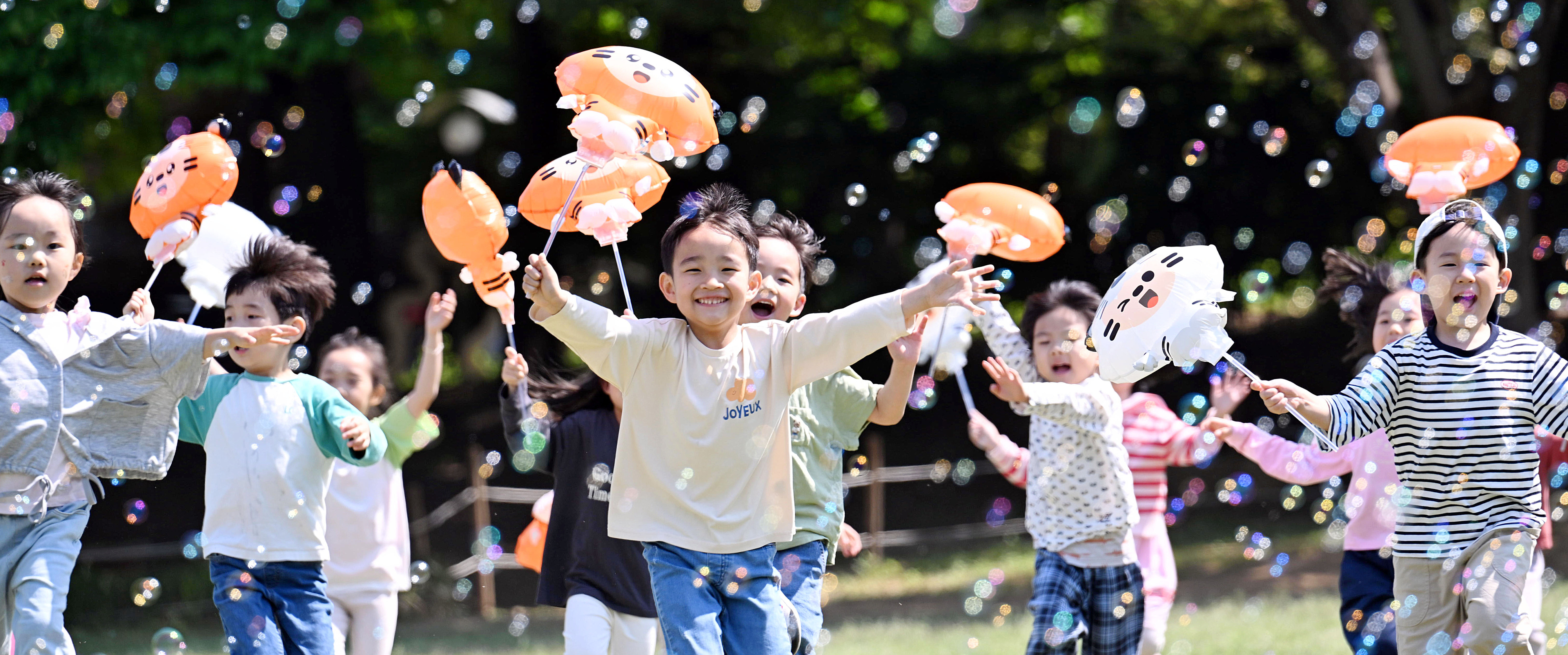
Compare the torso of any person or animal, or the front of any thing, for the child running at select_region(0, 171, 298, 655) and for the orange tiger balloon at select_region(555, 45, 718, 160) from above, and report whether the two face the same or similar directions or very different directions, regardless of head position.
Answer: same or similar directions

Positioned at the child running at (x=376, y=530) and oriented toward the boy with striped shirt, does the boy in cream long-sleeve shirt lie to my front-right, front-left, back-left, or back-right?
front-right

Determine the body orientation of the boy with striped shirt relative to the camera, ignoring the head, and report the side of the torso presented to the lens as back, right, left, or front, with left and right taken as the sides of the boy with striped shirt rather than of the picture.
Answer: front

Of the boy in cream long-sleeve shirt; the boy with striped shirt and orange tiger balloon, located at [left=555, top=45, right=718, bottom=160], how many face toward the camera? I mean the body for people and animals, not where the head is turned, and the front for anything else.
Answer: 3

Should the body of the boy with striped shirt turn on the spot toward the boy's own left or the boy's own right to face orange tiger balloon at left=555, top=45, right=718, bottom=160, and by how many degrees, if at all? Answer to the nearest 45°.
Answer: approximately 45° to the boy's own right

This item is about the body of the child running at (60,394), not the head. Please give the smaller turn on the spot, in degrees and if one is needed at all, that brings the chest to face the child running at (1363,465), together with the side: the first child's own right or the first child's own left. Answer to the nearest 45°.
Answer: approximately 90° to the first child's own left

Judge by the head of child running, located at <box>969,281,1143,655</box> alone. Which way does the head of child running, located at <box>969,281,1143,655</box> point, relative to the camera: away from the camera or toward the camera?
toward the camera

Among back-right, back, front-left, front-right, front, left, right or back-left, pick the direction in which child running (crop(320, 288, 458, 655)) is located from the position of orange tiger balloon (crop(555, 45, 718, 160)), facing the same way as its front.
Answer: back-right

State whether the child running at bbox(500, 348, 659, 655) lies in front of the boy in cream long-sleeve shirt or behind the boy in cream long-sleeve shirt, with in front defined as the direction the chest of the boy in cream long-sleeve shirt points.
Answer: behind

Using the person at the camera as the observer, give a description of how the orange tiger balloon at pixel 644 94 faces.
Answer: facing the viewer

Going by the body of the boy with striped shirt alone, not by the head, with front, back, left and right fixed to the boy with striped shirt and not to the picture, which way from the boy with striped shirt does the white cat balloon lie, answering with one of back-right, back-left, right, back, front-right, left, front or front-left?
front-right

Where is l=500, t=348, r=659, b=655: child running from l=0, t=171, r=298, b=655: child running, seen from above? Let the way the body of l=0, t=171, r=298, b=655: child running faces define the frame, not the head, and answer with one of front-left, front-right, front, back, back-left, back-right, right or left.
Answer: left
